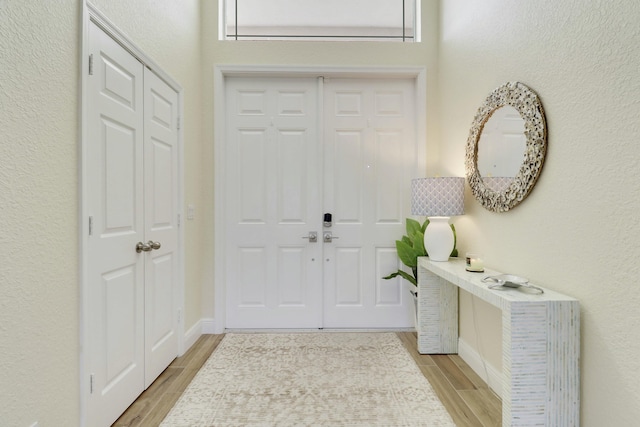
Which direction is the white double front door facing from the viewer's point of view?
toward the camera

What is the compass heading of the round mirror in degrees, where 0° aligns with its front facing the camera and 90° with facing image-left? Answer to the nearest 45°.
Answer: approximately 45°

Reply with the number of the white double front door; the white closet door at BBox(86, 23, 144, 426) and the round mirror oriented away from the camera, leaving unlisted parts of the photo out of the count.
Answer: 0

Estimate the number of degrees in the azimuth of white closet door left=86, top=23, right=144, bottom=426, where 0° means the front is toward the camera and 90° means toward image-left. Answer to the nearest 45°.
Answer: approximately 315°

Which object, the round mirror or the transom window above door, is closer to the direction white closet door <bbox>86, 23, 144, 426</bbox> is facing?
the round mirror

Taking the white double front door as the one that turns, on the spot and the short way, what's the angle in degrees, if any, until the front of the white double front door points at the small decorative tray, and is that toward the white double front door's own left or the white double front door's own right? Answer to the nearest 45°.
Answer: approximately 45° to the white double front door's own left

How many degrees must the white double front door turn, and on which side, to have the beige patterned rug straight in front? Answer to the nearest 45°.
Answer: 0° — it already faces it

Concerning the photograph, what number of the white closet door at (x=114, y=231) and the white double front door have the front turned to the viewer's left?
0

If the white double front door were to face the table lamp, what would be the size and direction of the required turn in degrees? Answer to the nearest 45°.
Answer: approximately 45° to its left

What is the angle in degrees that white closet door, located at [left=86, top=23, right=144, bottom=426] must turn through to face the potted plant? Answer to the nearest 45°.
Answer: approximately 45° to its left

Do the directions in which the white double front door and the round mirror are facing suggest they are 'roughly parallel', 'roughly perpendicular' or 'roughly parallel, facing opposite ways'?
roughly perpendicular

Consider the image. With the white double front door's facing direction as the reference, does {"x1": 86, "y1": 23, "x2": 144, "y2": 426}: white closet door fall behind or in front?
in front

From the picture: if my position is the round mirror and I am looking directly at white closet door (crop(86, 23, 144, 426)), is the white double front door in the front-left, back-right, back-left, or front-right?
front-right
